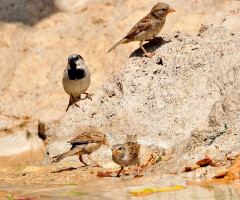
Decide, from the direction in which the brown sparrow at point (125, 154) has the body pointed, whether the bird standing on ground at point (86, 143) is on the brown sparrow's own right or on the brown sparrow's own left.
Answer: on the brown sparrow's own right

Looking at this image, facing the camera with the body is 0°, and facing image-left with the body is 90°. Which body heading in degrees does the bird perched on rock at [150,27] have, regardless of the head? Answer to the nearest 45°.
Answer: approximately 270°

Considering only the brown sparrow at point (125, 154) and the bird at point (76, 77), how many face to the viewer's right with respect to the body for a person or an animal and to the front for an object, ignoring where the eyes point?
0

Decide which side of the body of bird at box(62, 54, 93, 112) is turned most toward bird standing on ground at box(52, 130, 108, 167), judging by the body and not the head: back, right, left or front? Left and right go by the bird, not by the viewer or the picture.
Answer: front

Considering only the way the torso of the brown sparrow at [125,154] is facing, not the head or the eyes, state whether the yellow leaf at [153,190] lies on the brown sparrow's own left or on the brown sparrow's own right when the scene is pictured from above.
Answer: on the brown sparrow's own left

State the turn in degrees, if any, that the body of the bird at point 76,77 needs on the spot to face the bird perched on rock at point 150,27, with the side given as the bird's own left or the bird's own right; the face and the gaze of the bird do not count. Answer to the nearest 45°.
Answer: approximately 90° to the bird's own left

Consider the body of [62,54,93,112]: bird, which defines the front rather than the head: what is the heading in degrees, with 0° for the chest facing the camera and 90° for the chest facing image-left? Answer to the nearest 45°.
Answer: approximately 0°

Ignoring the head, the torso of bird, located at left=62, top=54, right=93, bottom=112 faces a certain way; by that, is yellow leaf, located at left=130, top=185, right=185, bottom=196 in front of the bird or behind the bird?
in front

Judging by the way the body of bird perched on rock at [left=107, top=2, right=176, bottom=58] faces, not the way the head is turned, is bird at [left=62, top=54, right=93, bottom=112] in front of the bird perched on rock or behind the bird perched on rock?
behind

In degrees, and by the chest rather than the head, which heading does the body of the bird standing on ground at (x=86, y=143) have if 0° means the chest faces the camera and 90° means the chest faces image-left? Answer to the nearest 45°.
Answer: approximately 270°

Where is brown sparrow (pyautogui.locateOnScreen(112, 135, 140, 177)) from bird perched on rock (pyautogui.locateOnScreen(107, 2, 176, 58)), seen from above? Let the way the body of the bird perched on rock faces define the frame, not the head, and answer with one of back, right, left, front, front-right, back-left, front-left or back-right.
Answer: right

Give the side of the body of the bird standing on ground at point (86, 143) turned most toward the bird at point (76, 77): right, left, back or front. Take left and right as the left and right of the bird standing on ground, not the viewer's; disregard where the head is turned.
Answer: left
